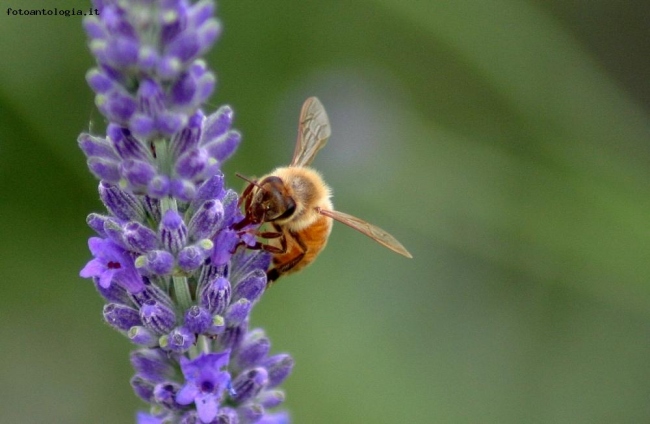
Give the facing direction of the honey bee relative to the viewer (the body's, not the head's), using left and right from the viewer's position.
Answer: facing the viewer and to the left of the viewer
